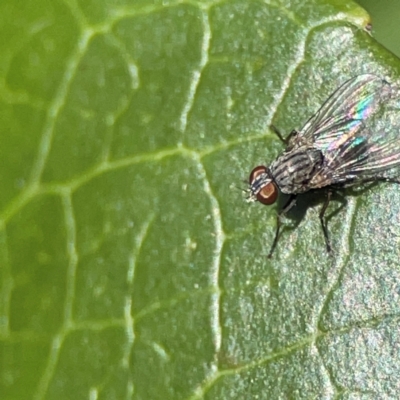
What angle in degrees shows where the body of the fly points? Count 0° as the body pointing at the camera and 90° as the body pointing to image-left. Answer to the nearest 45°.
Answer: approximately 45°
